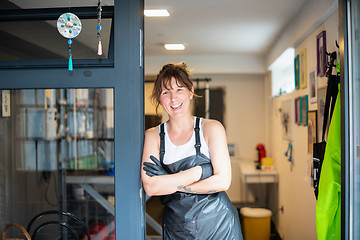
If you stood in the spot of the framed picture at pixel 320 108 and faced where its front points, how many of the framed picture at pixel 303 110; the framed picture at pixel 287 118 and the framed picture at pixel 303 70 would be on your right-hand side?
3

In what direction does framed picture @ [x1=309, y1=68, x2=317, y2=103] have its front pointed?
to the viewer's left

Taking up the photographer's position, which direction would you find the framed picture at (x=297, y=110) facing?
facing to the left of the viewer

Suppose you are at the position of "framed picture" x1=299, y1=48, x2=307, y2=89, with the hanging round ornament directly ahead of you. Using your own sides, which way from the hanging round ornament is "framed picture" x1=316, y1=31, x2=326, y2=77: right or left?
left

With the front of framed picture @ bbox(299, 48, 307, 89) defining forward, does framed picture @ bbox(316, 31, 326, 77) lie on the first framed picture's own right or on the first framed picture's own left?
on the first framed picture's own left

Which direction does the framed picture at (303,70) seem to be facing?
to the viewer's left

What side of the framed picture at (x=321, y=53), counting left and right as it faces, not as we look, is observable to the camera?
left

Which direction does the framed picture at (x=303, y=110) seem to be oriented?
to the viewer's left

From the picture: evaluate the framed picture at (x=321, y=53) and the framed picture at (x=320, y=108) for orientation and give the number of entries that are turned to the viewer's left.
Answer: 2

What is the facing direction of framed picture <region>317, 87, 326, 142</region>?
to the viewer's left

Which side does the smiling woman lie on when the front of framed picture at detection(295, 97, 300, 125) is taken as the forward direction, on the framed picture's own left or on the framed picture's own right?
on the framed picture's own left
